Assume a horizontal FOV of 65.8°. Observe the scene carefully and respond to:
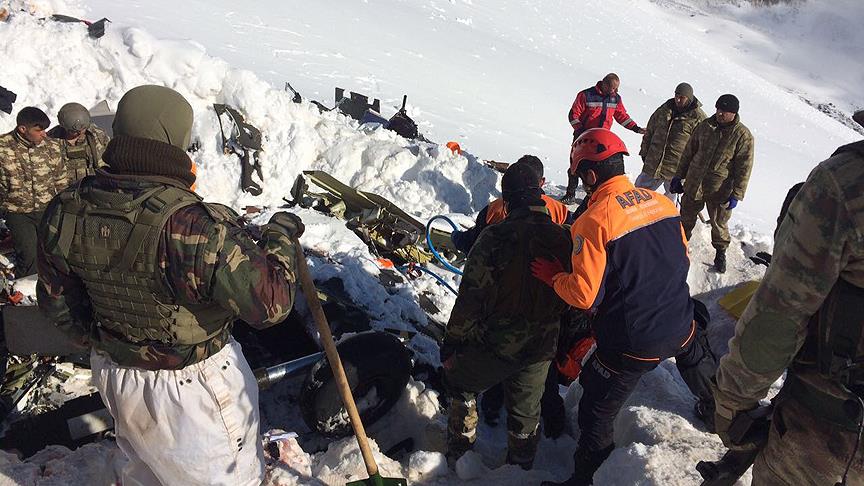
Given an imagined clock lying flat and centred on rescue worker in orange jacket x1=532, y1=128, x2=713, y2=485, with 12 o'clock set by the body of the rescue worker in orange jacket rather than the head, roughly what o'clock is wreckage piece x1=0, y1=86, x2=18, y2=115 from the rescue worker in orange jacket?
The wreckage piece is roughly at 11 o'clock from the rescue worker in orange jacket.

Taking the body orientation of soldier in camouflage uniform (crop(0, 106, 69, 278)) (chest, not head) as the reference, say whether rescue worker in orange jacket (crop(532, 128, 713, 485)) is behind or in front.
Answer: in front

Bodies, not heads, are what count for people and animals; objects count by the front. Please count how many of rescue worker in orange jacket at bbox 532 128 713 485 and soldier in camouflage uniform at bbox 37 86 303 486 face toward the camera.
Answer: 0

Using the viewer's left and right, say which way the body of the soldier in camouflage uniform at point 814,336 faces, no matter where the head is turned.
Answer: facing away from the viewer and to the left of the viewer

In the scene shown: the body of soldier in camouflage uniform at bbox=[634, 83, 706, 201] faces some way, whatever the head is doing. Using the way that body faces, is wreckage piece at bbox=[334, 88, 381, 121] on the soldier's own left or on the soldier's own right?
on the soldier's own right

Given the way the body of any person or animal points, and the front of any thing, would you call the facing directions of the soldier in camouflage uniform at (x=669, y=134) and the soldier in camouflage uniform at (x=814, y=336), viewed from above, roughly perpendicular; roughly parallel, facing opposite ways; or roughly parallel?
roughly perpendicular

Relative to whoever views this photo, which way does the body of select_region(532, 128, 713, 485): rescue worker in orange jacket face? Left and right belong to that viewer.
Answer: facing away from the viewer and to the left of the viewer

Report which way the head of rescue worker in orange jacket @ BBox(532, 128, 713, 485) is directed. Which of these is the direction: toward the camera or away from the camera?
away from the camera

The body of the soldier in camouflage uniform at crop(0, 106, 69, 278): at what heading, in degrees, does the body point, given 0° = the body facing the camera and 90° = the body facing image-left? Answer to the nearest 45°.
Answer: approximately 315°

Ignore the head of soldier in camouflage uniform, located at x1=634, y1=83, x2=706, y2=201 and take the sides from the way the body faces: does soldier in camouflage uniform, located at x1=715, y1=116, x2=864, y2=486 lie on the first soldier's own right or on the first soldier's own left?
on the first soldier's own left

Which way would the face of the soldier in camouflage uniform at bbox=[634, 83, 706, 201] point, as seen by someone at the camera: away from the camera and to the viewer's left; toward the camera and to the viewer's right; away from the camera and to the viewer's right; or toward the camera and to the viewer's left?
toward the camera and to the viewer's left

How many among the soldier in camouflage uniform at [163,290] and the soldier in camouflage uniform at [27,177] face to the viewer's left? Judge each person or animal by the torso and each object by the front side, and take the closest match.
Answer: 0
